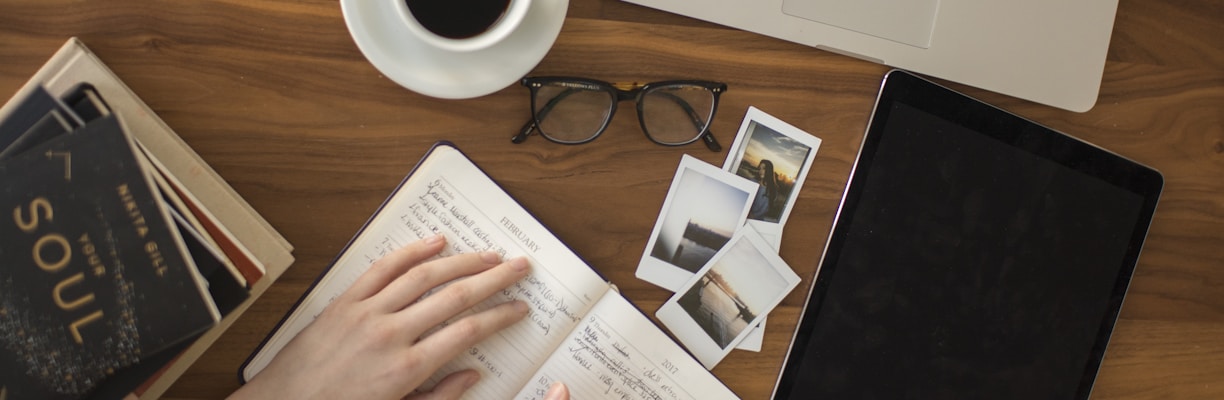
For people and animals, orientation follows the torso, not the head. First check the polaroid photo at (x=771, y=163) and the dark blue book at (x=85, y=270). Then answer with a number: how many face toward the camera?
2

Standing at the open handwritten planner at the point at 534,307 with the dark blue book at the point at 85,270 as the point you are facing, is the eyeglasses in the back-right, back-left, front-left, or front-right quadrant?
back-right

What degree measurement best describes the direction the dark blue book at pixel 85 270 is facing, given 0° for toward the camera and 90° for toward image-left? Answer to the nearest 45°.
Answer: approximately 0°
